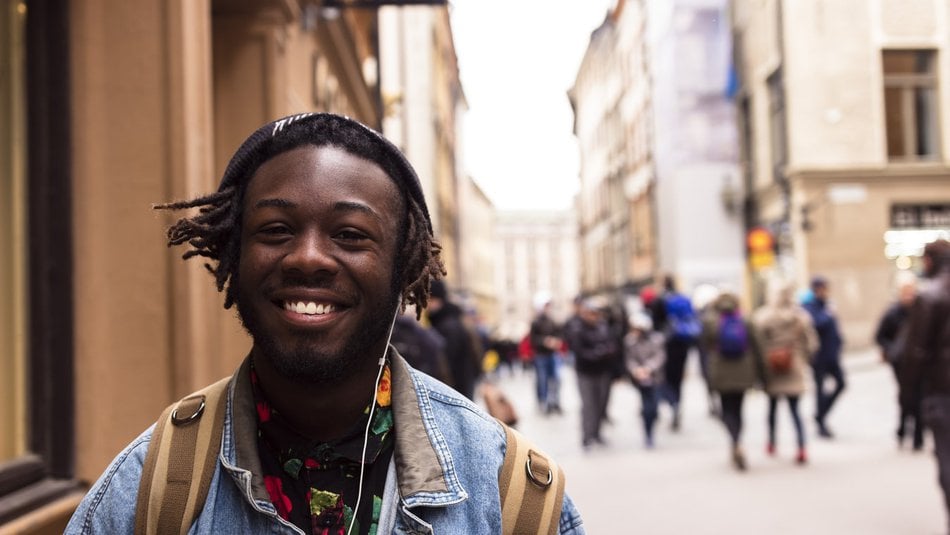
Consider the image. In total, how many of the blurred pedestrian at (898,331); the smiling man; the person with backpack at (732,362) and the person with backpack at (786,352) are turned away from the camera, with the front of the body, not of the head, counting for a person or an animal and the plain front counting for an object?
2

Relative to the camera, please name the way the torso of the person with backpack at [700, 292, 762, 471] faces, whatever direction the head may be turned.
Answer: away from the camera

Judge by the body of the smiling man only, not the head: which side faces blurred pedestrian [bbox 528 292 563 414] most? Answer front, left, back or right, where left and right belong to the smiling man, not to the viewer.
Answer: back

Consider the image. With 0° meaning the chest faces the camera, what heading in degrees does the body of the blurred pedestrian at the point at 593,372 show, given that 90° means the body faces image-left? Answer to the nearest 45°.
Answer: approximately 0°

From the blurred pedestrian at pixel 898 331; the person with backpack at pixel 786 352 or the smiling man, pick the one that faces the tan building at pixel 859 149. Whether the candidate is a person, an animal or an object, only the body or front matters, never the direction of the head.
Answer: the person with backpack

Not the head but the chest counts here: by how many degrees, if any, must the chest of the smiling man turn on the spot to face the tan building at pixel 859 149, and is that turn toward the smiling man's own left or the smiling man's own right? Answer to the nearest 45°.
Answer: approximately 135° to the smiling man's own left

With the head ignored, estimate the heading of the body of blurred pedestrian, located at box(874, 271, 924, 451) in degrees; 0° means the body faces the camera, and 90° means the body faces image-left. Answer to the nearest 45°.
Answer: approximately 0°

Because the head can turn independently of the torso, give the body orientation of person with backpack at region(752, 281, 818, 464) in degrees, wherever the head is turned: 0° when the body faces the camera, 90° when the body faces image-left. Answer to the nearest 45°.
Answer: approximately 180°

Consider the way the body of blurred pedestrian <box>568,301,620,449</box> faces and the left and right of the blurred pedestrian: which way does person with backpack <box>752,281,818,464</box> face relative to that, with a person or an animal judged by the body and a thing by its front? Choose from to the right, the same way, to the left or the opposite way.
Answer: the opposite way
